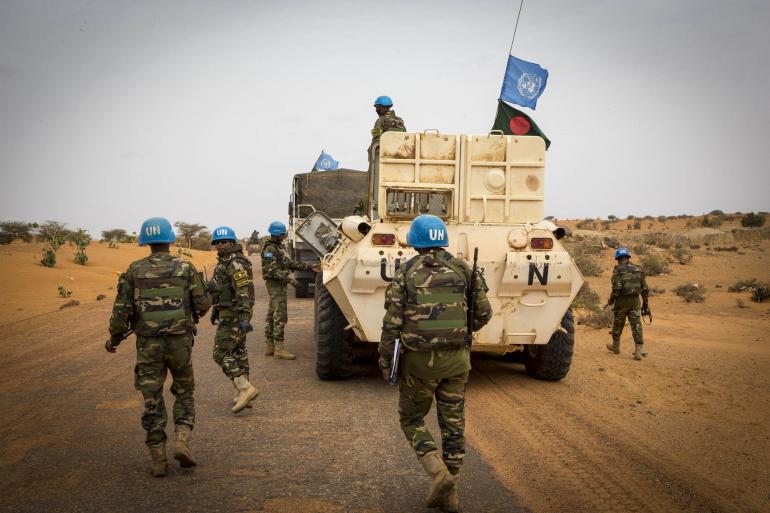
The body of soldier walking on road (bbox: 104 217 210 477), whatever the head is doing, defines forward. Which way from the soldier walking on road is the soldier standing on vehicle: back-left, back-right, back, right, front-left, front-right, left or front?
front-right

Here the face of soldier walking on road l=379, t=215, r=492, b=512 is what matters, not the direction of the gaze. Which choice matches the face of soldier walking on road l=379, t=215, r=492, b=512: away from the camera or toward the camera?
away from the camera

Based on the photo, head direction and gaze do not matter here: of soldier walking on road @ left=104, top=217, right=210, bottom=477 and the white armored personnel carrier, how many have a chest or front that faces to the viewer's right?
0

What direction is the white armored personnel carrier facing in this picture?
away from the camera

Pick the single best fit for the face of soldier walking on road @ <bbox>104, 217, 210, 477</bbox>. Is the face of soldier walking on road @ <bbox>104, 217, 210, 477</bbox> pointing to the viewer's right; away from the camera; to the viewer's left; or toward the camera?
away from the camera

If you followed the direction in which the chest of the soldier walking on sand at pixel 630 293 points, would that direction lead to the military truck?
no

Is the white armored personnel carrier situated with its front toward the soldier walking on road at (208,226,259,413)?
no

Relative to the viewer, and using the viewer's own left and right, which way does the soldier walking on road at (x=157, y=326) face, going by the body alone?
facing away from the viewer

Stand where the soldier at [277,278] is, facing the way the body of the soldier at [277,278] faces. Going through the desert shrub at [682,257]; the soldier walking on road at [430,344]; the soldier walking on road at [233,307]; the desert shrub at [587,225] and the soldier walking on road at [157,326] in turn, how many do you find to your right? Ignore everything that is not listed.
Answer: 3

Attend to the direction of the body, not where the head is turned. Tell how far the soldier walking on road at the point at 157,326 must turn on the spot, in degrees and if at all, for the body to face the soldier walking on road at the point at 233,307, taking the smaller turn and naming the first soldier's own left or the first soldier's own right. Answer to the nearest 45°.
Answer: approximately 45° to the first soldier's own right

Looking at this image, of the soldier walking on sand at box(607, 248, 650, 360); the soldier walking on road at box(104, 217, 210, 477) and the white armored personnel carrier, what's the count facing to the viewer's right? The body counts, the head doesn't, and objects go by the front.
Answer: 0
